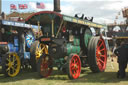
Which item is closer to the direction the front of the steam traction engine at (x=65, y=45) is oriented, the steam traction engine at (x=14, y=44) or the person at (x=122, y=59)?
the steam traction engine

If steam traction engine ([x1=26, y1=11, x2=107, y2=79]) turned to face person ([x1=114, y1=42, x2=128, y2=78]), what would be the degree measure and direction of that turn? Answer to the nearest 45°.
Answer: approximately 135° to its left

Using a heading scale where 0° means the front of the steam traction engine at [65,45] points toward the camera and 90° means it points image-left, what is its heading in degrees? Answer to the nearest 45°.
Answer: approximately 45°
